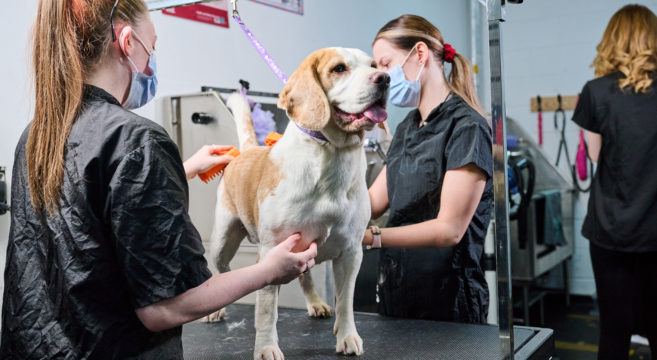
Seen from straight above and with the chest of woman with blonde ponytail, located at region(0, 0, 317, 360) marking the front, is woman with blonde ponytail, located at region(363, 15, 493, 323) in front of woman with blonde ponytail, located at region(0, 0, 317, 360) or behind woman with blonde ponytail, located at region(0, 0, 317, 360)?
in front

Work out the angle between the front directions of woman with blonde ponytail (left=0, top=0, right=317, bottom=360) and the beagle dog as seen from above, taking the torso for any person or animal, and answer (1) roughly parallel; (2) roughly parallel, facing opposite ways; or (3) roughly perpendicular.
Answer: roughly perpendicular

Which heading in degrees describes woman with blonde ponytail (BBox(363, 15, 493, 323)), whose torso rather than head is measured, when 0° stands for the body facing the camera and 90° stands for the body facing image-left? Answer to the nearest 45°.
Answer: approximately 45°

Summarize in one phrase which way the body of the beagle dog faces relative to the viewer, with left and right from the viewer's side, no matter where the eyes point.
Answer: facing the viewer and to the right of the viewer

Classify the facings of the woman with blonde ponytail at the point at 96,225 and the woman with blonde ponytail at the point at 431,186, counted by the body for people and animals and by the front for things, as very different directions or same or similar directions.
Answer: very different directions

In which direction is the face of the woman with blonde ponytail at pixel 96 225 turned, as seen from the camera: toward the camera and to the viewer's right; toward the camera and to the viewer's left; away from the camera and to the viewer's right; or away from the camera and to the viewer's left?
away from the camera and to the viewer's right

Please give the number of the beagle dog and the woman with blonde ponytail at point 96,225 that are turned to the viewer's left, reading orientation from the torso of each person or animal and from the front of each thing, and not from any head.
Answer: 0

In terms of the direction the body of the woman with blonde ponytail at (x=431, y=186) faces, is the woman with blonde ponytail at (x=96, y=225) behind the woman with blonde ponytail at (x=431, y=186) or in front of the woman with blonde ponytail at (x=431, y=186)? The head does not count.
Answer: in front

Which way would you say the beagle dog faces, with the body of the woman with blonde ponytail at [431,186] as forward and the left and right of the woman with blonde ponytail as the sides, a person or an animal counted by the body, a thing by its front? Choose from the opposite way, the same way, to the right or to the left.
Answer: to the left

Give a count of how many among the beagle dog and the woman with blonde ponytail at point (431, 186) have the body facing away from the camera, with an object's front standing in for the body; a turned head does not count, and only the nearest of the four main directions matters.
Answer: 0

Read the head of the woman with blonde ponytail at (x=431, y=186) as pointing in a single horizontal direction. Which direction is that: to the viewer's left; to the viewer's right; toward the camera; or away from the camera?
to the viewer's left

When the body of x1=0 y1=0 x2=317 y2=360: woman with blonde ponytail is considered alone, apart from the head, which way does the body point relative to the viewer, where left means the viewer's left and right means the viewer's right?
facing away from the viewer and to the right of the viewer
